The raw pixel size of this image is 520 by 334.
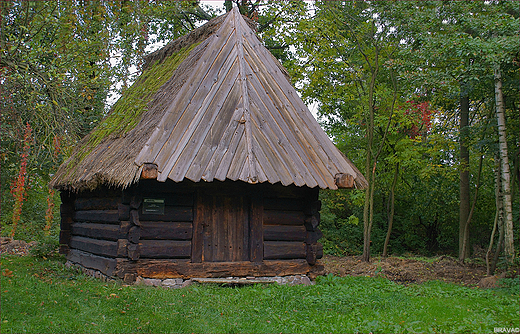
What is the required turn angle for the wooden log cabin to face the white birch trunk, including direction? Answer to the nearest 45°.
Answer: approximately 90° to its left

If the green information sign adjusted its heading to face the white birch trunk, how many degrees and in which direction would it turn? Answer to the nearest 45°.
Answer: approximately 90° to its left

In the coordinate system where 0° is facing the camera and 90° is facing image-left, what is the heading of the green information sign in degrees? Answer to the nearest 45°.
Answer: approximately 0°
